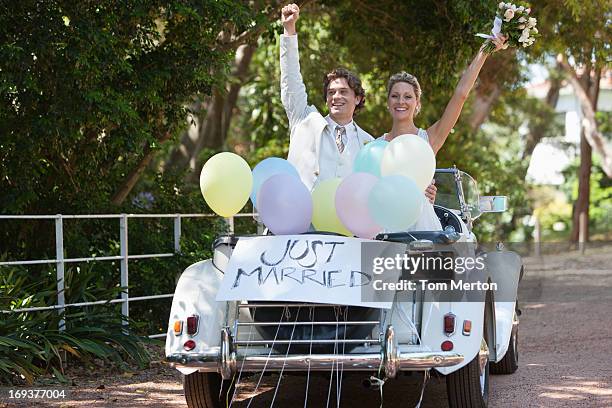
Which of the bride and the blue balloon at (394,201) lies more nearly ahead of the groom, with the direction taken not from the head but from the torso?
the blue balloon

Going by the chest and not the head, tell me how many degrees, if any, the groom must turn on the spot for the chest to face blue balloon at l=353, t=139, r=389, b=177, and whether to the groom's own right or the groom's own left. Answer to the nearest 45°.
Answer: approximately 45° to the groom's own left

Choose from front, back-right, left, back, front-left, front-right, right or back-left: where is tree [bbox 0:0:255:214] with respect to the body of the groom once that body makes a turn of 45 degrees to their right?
right

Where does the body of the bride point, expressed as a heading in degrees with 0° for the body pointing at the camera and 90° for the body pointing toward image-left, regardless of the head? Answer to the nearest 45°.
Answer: approximately 0°

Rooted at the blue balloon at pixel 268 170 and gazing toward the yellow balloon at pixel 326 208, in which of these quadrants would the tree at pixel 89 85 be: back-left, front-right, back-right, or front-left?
back-left

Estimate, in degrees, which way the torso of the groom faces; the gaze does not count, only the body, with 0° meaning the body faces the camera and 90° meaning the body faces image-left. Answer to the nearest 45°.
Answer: approximately 0°

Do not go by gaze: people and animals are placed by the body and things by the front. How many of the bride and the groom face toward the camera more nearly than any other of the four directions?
2
